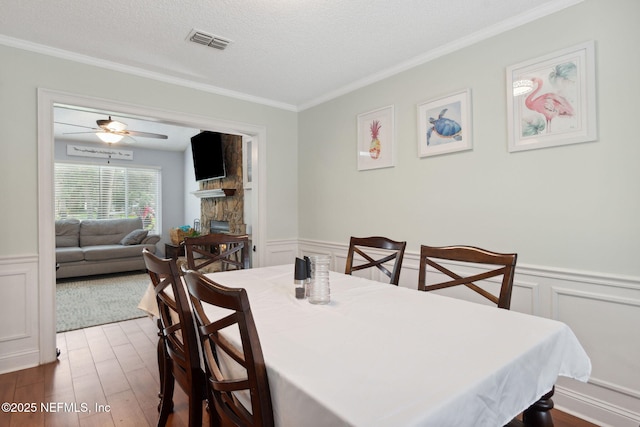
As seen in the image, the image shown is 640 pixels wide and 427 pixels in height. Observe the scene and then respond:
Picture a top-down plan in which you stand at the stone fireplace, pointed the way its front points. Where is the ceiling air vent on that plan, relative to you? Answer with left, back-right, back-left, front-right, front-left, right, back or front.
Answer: front-left

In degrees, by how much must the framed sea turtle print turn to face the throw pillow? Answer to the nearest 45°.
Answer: approximately 45° to its right

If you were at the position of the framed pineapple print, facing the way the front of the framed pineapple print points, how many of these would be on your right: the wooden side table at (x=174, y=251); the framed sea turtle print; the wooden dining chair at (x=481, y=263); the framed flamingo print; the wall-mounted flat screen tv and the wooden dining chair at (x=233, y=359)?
2

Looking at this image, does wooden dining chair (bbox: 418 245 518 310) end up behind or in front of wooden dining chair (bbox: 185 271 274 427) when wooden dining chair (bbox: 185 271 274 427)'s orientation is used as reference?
in front

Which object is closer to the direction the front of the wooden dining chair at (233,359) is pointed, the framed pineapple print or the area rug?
the framed pineapple print

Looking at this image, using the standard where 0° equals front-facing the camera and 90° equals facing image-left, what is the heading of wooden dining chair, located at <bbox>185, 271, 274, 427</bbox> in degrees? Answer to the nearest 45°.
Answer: approximately 225°

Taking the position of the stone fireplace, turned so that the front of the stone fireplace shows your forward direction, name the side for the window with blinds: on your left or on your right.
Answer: on your right

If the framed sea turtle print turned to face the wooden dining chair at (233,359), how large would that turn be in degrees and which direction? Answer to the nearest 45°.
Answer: approximately 45° to its left

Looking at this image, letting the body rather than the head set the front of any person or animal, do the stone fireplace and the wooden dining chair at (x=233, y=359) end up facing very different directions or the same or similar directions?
very different directions

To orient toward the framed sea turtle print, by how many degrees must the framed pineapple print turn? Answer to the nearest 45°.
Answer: approximately 90° to its left

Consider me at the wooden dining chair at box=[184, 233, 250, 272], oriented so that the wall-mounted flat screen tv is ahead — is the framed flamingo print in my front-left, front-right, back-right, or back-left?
back-right

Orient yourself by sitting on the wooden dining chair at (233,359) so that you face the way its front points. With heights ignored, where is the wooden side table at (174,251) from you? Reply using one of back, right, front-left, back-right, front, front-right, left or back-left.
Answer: front-left

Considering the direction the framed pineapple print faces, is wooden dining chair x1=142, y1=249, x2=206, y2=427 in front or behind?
in front
